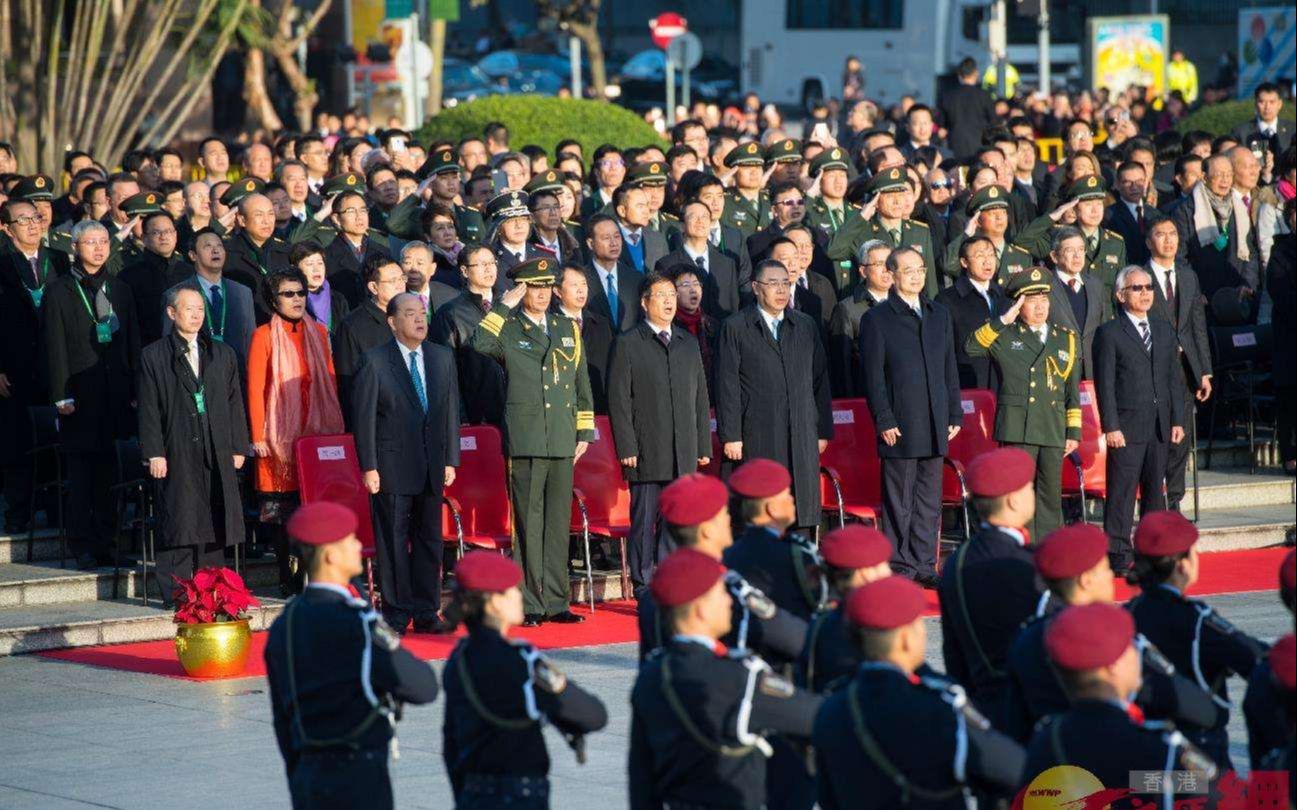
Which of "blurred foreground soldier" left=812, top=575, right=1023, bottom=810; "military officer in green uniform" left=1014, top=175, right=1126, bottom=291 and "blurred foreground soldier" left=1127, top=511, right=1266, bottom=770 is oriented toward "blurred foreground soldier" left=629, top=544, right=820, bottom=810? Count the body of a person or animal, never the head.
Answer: the military officer in green uniform

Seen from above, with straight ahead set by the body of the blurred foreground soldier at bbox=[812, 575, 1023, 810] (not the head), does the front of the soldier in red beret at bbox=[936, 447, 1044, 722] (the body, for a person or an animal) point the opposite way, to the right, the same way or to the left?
the same way

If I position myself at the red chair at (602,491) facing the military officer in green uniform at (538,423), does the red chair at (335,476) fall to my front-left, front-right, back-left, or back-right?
front-right

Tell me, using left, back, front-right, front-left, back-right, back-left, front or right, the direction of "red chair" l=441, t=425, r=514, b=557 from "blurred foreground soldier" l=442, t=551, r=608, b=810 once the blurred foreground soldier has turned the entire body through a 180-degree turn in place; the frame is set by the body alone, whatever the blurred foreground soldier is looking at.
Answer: back-right

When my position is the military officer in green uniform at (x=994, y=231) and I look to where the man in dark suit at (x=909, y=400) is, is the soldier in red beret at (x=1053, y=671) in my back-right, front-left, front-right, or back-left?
front-left

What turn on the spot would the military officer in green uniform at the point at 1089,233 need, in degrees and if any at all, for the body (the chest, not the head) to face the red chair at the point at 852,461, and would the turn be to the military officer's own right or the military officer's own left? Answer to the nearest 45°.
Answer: approximately 45° to the military officer's own right

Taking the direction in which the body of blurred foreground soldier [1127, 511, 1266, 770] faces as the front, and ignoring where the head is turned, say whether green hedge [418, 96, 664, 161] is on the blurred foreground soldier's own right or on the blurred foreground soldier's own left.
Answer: on the blurred foreground soldier's own left

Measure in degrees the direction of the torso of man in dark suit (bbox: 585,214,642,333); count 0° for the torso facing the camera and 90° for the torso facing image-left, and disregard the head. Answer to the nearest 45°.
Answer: approximately 315°

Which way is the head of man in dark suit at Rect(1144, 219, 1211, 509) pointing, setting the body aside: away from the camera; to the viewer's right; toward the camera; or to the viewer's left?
toward the camera

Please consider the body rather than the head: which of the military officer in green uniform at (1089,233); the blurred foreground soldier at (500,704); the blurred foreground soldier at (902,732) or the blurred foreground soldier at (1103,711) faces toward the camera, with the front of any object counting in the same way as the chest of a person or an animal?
the military officer in green uniform

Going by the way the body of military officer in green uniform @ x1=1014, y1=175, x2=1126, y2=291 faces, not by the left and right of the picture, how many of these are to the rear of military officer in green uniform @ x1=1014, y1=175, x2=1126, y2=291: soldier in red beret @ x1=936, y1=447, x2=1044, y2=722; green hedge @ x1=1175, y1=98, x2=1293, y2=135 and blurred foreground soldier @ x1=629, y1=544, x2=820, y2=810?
1

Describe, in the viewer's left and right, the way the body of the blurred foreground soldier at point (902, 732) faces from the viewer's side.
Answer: facing away from the viewer and to the right of the viewer

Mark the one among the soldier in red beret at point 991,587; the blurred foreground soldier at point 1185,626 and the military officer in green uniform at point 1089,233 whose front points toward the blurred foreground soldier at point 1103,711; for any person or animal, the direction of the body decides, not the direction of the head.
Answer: the military officer in green uniform

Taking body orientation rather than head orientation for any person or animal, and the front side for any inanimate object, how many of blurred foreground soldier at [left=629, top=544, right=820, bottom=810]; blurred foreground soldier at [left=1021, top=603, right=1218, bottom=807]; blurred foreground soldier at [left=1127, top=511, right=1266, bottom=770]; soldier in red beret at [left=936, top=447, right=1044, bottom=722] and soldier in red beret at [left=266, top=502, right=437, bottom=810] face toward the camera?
0

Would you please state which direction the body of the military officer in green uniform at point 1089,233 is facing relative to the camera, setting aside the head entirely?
toward the camera

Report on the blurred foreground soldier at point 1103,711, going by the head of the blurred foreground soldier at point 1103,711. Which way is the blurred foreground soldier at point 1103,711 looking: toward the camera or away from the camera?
away from the camera

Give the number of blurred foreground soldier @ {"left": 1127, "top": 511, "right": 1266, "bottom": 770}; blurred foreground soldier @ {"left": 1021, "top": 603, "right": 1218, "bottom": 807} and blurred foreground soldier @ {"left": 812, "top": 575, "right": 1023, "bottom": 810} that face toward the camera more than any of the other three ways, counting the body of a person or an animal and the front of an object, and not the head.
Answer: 0
